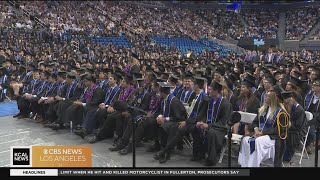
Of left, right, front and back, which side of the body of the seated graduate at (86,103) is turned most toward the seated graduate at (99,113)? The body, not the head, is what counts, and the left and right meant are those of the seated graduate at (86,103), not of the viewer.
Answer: left

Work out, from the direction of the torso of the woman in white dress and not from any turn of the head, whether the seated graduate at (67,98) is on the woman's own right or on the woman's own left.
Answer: on the woman's own right

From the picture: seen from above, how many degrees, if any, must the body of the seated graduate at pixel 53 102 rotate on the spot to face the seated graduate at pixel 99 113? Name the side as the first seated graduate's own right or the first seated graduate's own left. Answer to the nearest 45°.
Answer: approximately 90° to the first seated graduate's own left

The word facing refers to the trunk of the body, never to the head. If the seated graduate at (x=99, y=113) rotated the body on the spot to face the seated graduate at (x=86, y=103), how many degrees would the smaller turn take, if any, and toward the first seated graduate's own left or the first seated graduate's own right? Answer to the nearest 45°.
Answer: approximately 90° to the first seated graduate's own right

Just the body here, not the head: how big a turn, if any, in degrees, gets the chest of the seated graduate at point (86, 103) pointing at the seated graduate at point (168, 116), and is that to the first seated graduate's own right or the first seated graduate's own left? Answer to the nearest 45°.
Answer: approximately 90° to the first seated graduate's own left

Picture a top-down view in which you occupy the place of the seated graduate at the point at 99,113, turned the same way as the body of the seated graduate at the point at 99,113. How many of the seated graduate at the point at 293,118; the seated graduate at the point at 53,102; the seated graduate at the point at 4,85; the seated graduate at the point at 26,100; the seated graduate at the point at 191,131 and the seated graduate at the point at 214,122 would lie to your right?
3

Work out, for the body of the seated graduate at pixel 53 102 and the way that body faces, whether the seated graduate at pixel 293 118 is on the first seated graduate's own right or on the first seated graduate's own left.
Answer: on the first seated graduate's own left

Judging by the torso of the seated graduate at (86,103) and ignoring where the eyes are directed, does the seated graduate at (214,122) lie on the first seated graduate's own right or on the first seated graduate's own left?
on the first seated graduate's own left

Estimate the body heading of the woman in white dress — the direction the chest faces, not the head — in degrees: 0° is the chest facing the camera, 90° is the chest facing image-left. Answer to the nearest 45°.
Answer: approximately 45°

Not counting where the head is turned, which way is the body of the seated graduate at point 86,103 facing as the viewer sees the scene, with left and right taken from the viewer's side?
facing the viewer and to the left of the viewer

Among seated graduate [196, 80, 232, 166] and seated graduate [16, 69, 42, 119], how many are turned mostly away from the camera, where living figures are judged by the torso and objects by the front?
0
